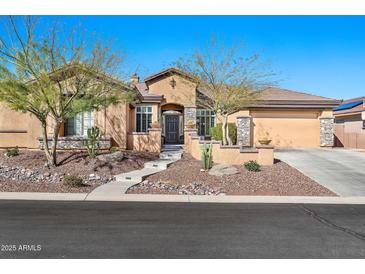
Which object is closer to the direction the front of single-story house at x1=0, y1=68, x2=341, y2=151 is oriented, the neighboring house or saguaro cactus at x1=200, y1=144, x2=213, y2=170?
the saguaro cactus

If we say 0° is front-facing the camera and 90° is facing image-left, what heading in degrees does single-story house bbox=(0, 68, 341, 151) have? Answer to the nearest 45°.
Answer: approximately 0°

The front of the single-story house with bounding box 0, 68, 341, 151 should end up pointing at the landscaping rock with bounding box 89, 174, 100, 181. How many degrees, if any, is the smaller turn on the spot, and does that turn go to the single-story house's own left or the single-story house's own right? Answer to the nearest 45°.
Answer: approximately 45° to the single-story house's own right

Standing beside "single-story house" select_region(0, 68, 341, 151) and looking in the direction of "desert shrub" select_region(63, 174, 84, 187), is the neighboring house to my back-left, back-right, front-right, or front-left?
back-left

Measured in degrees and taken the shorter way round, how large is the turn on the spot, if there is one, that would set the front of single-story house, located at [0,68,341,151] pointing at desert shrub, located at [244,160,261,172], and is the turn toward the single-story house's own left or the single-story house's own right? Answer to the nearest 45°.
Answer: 0° — it already faces it

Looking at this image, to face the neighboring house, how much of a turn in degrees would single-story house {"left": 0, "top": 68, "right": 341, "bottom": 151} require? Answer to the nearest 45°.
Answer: approximately 90° to its left

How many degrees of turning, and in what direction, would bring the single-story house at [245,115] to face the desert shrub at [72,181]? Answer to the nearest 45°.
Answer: approximately 45° to its right
